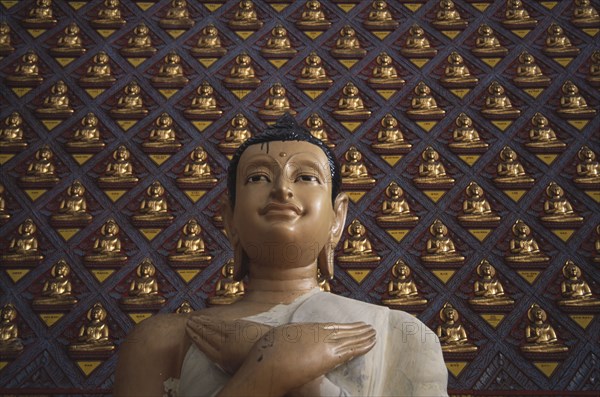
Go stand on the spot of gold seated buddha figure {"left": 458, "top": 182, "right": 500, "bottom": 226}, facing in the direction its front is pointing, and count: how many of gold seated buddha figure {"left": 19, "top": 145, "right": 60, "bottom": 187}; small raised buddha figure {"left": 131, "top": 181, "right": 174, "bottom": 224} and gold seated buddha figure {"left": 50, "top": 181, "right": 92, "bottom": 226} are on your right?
3

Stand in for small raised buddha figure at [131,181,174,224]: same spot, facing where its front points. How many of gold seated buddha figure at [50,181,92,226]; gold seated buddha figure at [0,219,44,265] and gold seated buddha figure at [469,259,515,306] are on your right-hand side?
2

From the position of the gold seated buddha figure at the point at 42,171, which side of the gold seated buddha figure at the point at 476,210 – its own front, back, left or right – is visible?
right

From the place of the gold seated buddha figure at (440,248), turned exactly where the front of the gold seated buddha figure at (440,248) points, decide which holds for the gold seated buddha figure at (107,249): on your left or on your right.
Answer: on your right

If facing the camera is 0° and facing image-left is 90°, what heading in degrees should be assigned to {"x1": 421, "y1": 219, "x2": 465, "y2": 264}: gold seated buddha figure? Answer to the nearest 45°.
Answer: approximately 0°

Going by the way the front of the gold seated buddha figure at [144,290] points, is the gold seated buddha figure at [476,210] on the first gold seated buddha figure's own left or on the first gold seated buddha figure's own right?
on the first gold seated buddha figure's own left

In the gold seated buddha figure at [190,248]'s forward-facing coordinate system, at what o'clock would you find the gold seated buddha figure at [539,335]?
the gold seated buddha figure at [539,335] is roughly at 10 o'clock from the gold seated buddha figure at [190,248].

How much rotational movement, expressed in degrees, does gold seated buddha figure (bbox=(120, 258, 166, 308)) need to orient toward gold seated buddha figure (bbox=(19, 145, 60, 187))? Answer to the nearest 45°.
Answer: approximately 135° to its right
